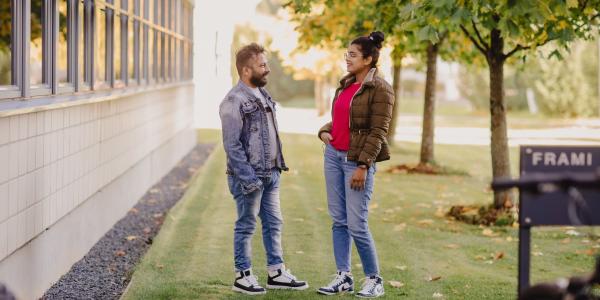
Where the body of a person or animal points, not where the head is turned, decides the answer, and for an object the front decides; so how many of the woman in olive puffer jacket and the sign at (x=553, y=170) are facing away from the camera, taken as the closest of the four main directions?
0

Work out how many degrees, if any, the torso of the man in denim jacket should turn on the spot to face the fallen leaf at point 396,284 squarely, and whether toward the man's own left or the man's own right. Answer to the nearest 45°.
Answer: approximately 90° to the man's own left

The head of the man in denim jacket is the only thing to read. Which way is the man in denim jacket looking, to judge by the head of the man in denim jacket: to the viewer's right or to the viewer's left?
to the viewer's right

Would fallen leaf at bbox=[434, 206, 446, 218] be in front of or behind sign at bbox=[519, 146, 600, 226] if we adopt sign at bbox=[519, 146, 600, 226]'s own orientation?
behind

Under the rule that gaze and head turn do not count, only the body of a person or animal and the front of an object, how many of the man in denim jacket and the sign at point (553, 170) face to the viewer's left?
0

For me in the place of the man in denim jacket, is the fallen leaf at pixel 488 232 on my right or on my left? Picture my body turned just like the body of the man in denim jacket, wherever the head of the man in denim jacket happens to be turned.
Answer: on my left

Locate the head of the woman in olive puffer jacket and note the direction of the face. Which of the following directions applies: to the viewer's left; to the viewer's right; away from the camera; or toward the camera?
to the viewer's left

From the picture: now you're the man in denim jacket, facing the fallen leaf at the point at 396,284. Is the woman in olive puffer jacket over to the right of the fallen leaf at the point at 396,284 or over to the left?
right

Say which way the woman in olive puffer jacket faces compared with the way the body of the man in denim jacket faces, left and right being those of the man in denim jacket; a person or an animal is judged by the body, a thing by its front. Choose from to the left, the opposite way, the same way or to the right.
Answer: to the right

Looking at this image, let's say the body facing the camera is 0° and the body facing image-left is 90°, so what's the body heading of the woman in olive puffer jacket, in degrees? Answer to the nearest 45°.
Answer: approximately 45°

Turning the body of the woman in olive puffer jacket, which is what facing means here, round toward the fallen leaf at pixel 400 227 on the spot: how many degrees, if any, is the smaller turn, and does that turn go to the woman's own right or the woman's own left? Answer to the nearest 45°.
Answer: approximately 135° to the woman's own right
